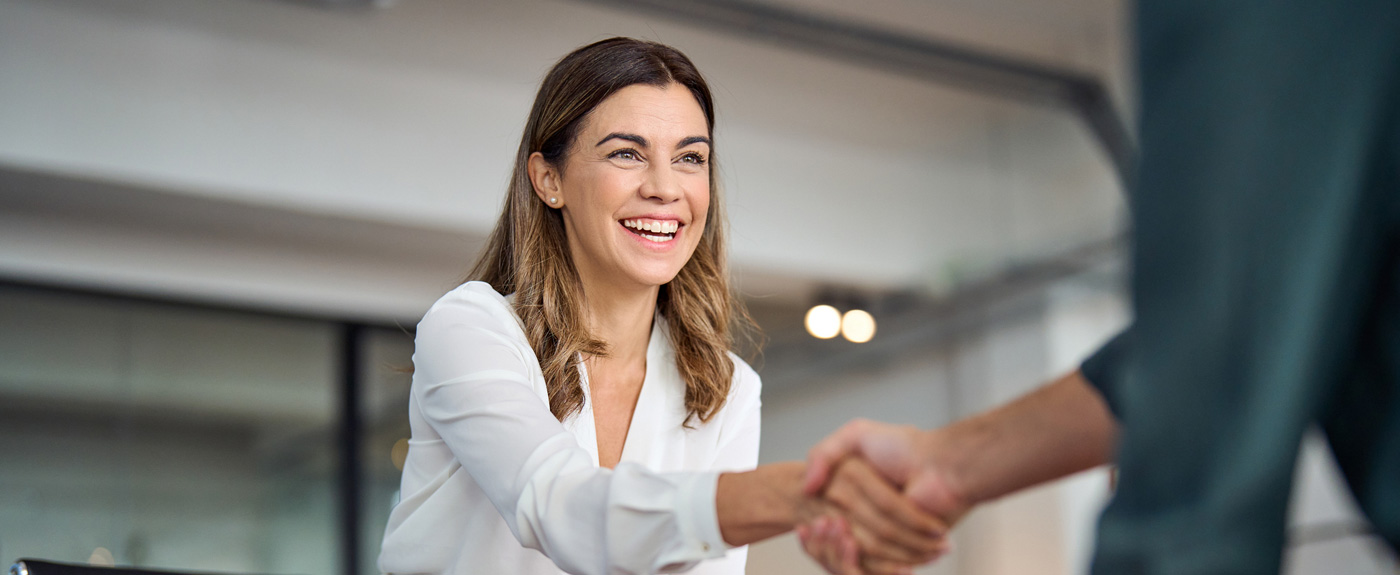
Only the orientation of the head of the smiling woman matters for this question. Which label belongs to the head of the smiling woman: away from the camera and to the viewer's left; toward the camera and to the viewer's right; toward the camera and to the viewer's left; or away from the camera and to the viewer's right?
toward the camera and to the viewer's right

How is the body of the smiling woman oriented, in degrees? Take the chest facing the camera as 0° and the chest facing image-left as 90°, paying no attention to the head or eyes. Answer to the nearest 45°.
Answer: approximately 315°

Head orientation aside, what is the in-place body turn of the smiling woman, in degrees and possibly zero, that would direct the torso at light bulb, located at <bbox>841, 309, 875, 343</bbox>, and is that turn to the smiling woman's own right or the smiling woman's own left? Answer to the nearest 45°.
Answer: approximately 135° to the smiling woman's own left

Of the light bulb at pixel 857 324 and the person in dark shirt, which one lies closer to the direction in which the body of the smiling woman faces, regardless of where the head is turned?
the person in dark shirt

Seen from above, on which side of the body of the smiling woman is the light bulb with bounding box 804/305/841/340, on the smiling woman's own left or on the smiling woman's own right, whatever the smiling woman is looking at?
on the smiling woman's own left

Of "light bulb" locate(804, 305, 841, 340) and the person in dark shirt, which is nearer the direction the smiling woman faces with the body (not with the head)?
the person in dark shirt
